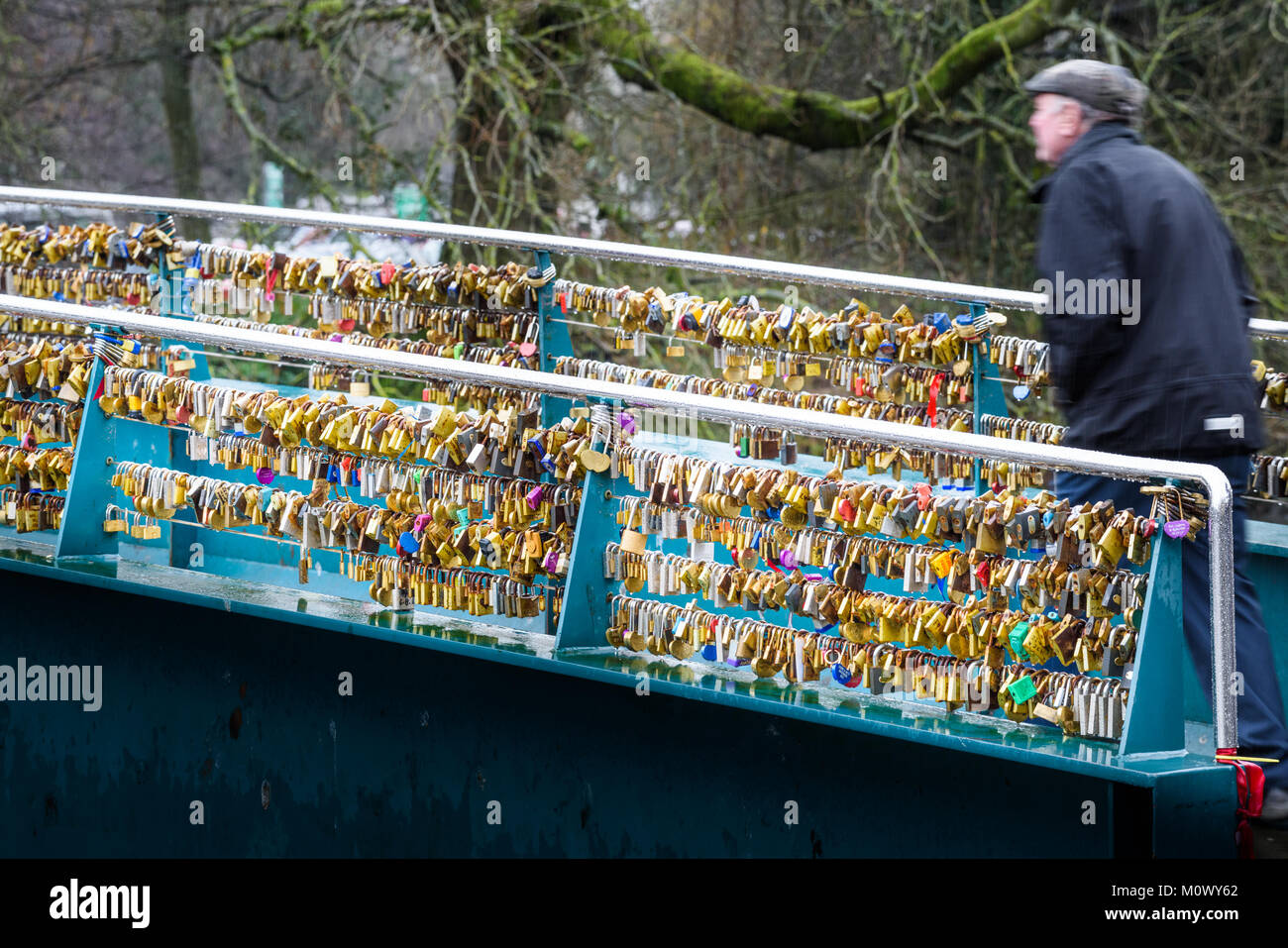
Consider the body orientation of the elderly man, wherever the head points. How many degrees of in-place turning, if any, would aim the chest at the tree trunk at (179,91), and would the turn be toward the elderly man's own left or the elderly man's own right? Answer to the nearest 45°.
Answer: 0° — they already face it

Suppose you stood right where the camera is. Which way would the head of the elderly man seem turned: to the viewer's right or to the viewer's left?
to the viewer's left

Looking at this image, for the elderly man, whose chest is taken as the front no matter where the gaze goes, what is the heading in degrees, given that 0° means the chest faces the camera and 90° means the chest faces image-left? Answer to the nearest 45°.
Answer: approximately 135°
